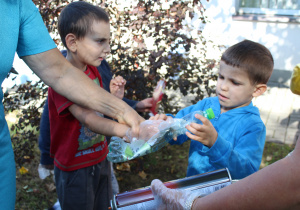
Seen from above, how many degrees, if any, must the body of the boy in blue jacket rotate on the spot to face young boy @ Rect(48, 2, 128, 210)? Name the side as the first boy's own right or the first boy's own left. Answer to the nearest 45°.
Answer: approximately 45° to the first boy's own right

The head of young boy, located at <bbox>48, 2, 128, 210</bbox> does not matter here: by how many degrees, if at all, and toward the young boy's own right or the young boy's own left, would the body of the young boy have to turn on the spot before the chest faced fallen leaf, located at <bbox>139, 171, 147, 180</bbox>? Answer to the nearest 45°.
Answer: approximately 90° to the young boy's own left

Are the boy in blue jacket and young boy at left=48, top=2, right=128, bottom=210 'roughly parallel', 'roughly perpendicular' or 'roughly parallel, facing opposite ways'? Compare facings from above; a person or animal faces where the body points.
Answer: roughly perpendicular

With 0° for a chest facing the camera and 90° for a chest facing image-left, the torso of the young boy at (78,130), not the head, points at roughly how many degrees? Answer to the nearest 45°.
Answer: approximately 315°

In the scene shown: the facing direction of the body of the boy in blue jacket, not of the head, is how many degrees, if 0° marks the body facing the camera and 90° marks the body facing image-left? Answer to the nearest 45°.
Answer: approximately 45°
